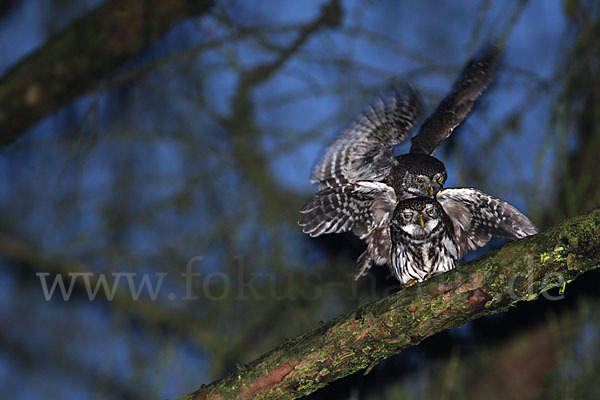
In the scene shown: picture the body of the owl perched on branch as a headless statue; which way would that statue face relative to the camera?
toward the camera
